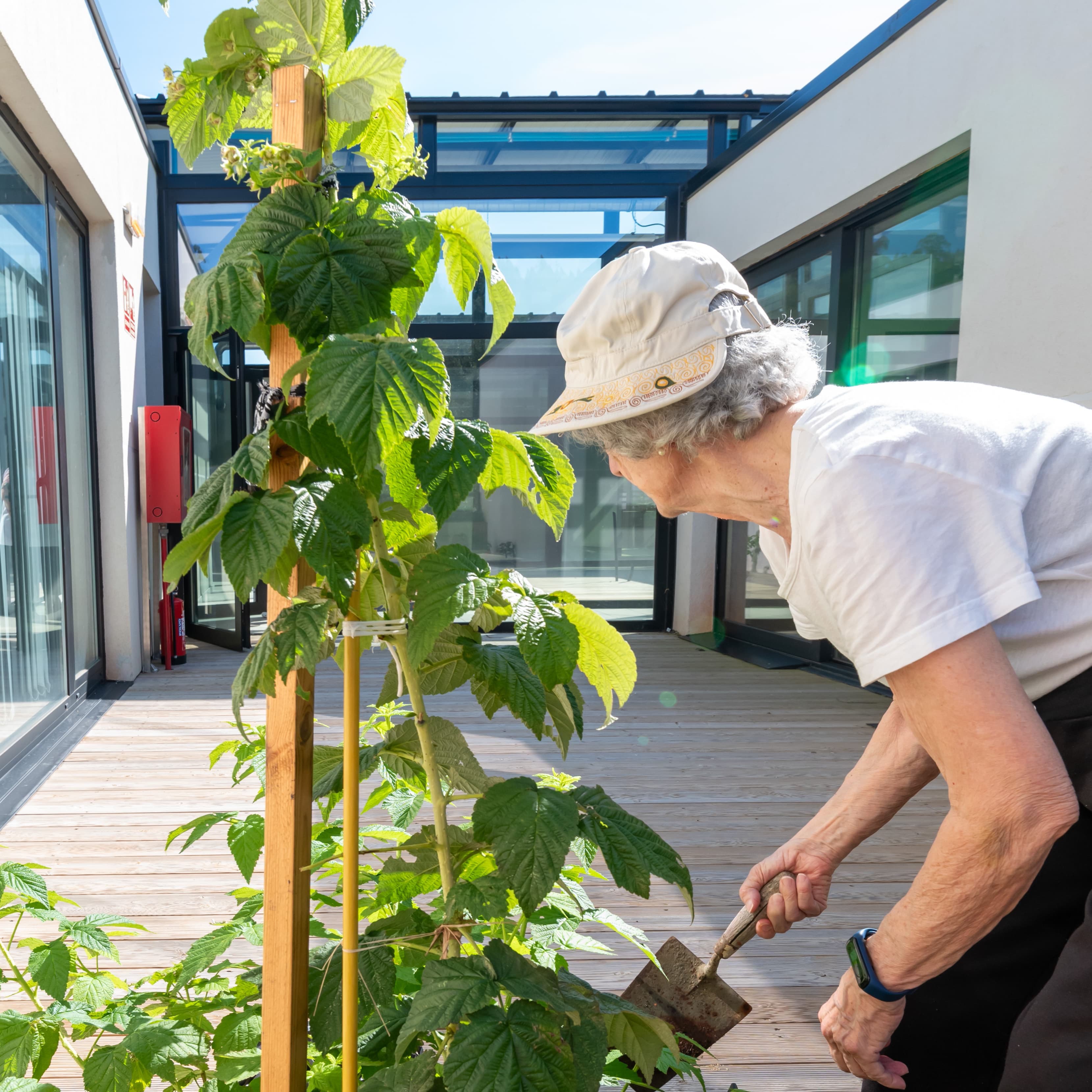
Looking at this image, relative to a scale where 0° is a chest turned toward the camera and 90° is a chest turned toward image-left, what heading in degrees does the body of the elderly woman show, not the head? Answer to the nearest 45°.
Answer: approximately 90°

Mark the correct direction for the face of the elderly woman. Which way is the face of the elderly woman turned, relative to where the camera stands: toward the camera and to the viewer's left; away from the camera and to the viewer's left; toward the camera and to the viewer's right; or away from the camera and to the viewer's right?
away from the camera and to the viewer's left

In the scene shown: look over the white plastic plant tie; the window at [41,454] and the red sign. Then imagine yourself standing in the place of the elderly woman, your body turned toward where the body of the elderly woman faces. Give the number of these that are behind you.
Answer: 0

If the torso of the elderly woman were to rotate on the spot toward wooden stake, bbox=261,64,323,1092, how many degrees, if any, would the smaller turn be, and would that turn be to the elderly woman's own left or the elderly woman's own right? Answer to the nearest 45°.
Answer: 0° — they already face it

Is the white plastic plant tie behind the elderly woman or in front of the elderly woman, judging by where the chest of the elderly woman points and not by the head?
in front

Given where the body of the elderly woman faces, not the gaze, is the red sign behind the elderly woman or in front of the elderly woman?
in front

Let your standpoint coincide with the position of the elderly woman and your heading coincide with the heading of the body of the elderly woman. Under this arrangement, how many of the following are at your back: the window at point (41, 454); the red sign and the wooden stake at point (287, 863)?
0

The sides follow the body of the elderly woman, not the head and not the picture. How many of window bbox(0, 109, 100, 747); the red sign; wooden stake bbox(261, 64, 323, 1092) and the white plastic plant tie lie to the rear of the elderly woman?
0

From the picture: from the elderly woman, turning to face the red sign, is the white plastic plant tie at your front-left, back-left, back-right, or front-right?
front-left

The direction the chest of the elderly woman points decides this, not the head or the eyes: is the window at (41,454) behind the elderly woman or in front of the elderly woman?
in front

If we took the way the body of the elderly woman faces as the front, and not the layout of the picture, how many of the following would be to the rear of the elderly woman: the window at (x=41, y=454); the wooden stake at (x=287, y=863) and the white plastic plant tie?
0

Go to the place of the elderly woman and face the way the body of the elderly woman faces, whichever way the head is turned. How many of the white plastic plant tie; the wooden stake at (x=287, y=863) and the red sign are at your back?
0
